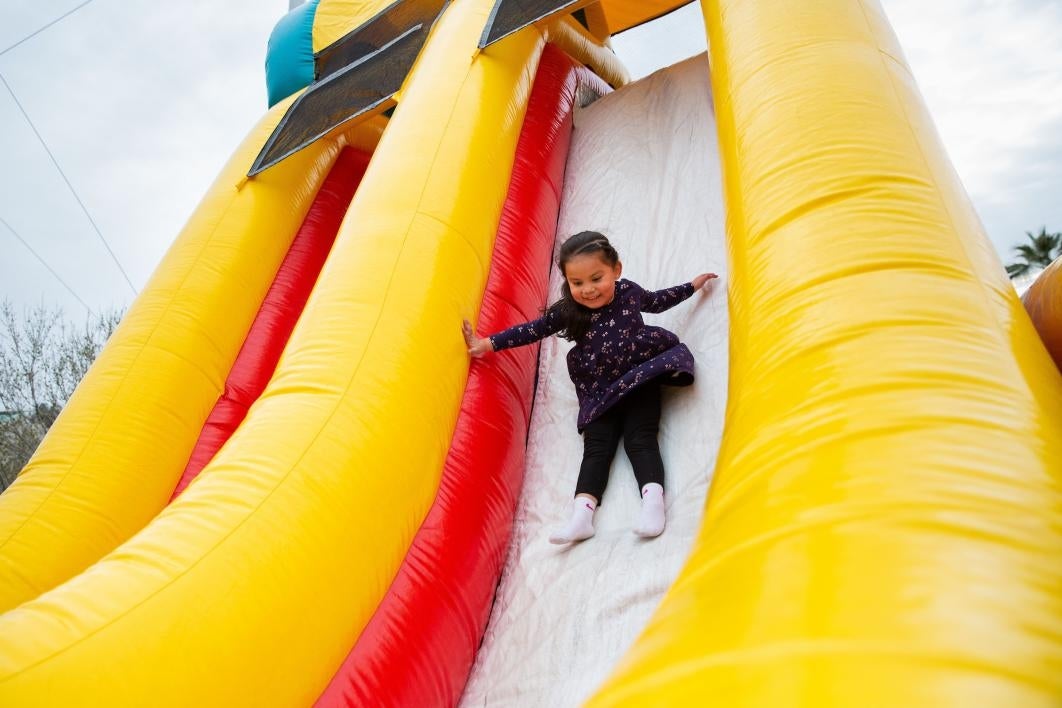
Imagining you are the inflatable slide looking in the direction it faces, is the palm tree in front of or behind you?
behind

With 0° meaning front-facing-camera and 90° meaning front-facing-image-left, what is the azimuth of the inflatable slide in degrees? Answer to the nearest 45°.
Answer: approximately 0°
